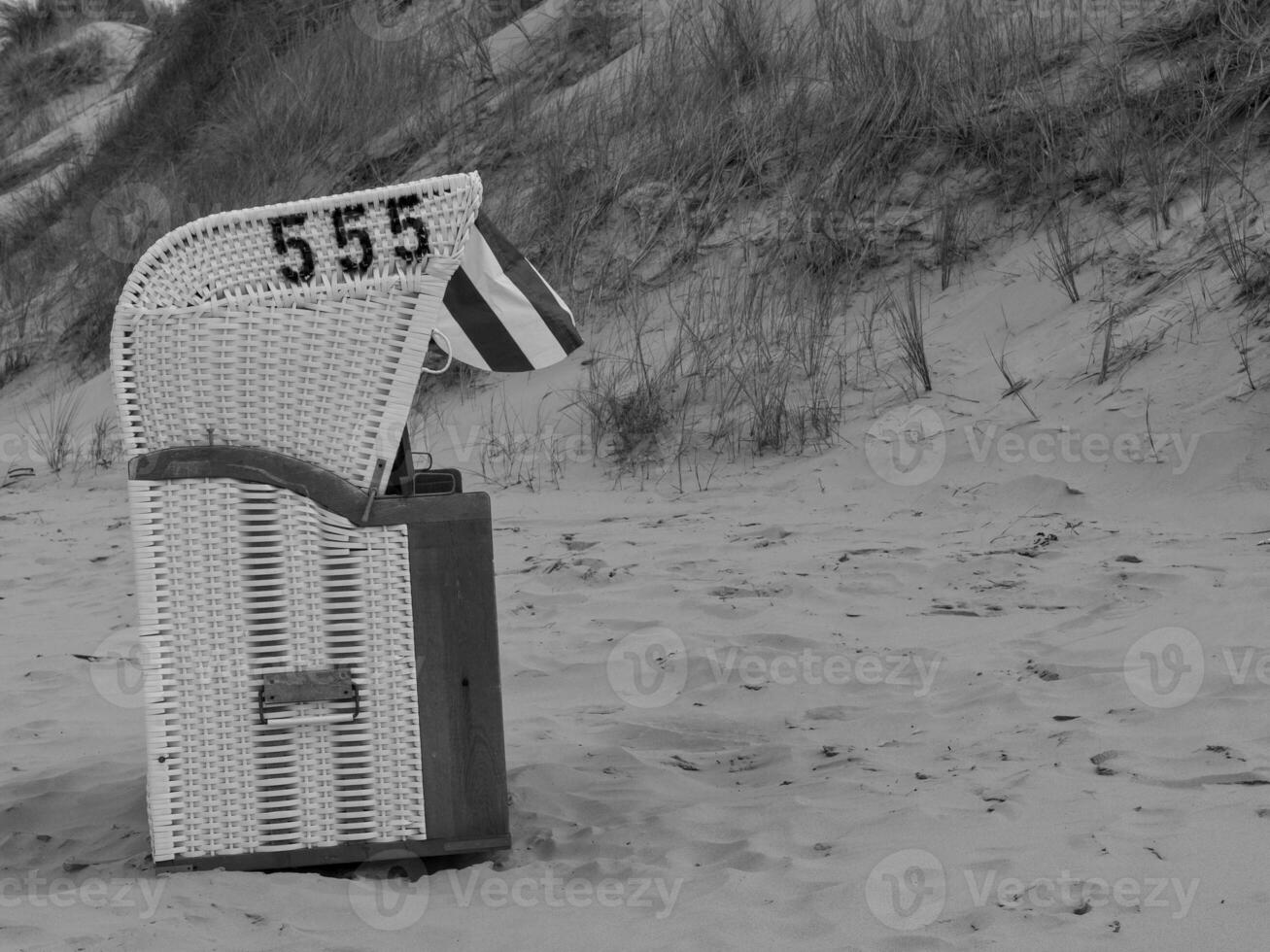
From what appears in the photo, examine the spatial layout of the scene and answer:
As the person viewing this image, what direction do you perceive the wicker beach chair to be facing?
facing to the right of the viewer
